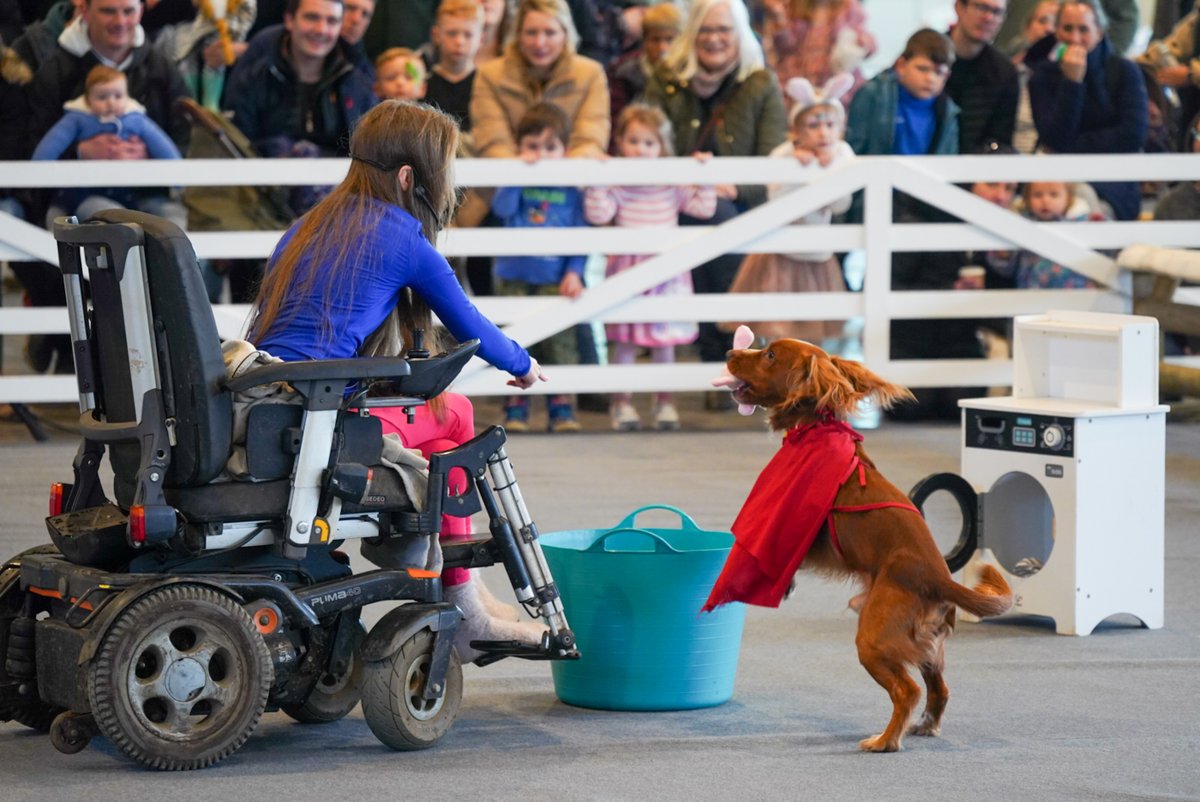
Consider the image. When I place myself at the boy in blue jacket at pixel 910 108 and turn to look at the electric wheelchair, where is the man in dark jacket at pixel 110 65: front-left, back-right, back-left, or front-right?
front-right

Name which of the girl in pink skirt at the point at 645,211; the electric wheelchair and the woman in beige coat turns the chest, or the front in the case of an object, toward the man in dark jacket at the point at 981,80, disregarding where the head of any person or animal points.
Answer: the electric wheelchair

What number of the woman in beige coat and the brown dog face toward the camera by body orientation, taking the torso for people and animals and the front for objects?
1

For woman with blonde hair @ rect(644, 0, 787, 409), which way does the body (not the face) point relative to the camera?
toward the camera

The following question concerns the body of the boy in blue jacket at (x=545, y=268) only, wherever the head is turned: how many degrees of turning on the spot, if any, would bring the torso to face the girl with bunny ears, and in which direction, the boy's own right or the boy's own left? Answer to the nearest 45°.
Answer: approximately 90° to the boy's own left

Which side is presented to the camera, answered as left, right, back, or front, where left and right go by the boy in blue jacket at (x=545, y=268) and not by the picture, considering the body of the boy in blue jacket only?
front

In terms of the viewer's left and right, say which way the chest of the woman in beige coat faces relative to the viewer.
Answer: facing the viewer

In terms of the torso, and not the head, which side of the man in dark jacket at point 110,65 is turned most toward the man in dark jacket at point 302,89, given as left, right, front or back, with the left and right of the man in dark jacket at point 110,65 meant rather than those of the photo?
left

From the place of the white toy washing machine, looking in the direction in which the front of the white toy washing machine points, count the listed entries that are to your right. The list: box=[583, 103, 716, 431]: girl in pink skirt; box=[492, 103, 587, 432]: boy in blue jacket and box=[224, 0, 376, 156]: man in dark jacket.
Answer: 3

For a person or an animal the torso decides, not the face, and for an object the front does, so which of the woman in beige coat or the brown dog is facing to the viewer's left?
the brown dog

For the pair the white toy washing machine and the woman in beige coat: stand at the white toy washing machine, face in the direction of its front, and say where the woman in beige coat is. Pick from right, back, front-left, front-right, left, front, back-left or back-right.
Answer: right

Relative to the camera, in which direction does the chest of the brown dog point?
to the viewer's left

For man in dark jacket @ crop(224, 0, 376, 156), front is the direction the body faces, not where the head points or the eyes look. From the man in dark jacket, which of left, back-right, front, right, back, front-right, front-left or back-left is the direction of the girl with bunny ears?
left

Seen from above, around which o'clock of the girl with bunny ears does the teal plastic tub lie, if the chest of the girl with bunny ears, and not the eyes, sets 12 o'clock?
The teal plastic tub is roughly at 12 o'clock from the girl with bunny ears.
